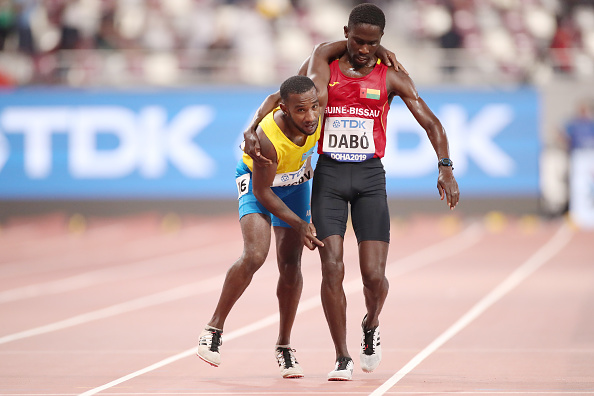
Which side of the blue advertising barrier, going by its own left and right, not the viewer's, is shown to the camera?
front

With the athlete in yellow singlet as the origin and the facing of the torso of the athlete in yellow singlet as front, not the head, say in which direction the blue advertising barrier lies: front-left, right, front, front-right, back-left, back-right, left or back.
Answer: back-left

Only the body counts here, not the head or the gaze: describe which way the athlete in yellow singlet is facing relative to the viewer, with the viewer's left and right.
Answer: facing the viewer and to the right of the viewer

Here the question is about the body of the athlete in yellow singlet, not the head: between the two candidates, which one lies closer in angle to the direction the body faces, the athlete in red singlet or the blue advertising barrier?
the athlete in red singlet

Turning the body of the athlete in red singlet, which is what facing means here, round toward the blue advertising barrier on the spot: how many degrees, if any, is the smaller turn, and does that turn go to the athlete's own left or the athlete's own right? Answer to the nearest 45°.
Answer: approximately 180°

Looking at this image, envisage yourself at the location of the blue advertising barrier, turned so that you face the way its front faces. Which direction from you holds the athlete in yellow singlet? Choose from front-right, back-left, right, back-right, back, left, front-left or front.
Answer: front

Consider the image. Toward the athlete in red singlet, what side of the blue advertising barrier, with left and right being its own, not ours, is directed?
front

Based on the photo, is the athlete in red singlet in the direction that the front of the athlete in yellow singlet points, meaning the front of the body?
no

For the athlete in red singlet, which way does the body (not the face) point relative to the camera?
toward the camera

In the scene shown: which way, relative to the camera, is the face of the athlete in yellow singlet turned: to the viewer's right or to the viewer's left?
to the viewer's right

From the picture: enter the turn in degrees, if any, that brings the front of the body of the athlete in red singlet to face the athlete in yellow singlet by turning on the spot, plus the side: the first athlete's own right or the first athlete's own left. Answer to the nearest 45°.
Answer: approximately 90° to the first athlete's own right

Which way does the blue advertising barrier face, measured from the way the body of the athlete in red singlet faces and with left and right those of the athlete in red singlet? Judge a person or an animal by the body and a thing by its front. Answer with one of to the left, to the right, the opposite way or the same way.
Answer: the same way

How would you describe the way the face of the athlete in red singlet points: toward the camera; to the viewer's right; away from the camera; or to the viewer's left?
toward the camera

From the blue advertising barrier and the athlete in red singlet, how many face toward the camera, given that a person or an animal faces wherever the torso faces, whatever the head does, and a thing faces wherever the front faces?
2
